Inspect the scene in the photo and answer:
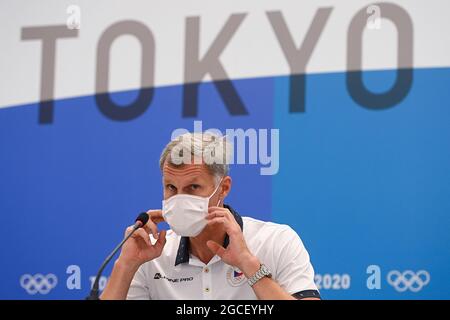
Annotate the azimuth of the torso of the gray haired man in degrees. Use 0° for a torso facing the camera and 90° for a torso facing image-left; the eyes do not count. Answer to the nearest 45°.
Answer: approximately 45°
